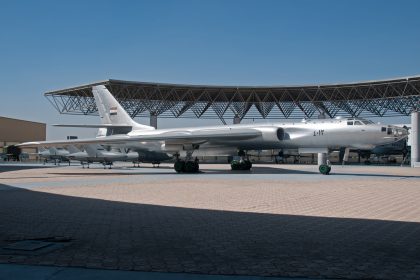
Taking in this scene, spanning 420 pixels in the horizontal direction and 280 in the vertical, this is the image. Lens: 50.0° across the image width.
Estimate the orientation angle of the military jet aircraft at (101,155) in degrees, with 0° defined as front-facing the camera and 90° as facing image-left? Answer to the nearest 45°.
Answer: approximately 270°

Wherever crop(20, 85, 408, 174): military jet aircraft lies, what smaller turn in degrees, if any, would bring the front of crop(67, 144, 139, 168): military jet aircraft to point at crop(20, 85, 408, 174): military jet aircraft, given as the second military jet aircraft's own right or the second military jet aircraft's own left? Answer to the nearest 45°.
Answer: approximately 45° to the second military jet aircraft's own right
